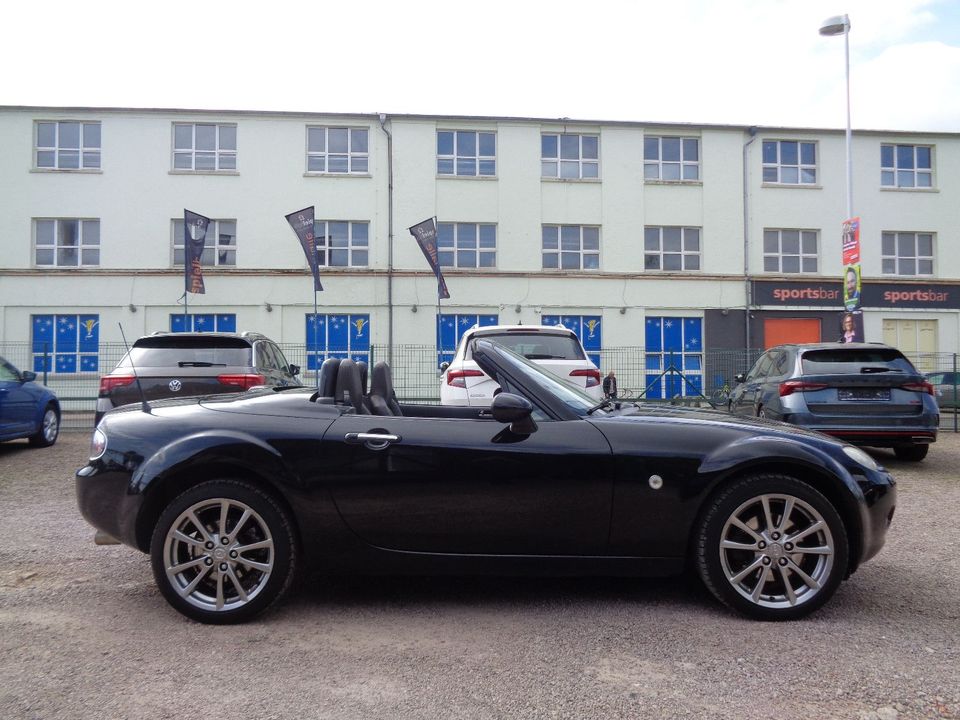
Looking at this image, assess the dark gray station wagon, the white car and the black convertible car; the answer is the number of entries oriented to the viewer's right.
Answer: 1

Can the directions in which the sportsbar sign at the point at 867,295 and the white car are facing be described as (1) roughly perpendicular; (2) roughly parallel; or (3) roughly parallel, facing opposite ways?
roughly parallel, facing opposite ways

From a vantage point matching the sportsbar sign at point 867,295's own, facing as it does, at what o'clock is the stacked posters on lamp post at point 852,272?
The stacked posters on lamp post is roughly at 12 o'clock from the sportsbar sign.

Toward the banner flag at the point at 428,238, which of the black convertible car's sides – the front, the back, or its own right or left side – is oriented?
left

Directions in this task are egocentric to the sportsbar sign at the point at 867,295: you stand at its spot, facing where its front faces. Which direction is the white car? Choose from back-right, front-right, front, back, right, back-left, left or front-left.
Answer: front

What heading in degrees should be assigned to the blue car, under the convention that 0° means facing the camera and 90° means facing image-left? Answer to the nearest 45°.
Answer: approximately 225°

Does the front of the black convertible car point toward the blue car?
no

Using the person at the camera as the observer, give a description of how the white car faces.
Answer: facing away from the viewer

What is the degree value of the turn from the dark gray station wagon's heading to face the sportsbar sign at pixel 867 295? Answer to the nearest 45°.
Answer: approximately 45° to its right

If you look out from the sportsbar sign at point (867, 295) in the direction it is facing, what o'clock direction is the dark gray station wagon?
The dark gray station wagon is roughly at 12 o'clock from the sportsbar sign.

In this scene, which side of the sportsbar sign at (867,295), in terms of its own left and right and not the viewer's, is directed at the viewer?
front

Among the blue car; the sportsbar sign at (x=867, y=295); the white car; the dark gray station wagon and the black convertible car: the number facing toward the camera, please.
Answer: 1

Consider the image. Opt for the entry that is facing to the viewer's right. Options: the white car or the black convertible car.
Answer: the black convertible car

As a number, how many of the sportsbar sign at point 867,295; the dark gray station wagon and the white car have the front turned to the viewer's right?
0

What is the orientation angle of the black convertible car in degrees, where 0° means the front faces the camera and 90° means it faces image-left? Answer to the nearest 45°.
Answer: approximately 270°

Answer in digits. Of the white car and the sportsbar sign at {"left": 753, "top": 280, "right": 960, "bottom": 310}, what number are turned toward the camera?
1

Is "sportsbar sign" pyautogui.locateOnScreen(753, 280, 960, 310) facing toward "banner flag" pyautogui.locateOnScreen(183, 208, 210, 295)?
no

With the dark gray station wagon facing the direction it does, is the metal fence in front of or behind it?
in front
